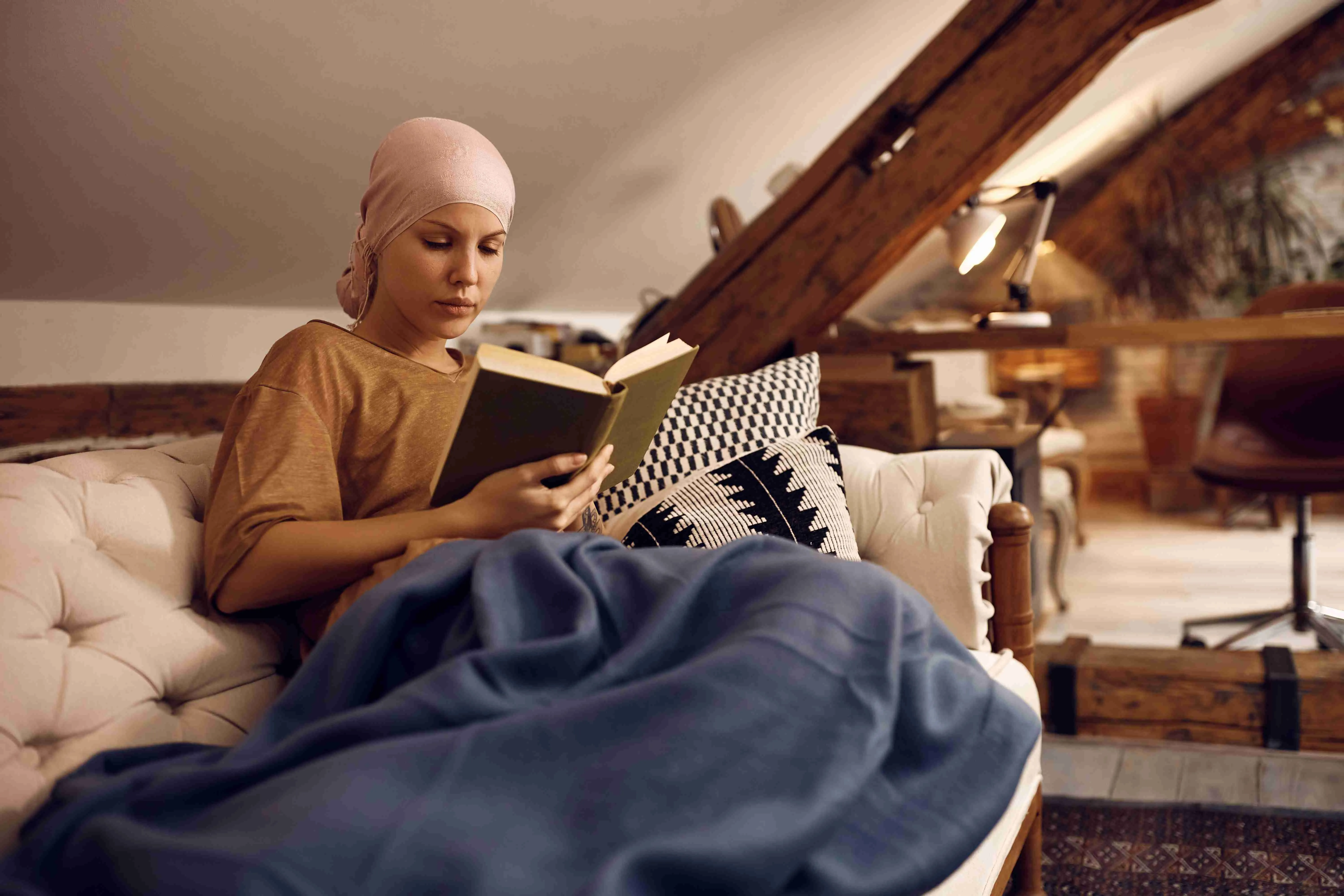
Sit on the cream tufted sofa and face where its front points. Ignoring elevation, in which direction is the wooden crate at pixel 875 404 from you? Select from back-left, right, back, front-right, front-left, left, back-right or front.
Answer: back-left

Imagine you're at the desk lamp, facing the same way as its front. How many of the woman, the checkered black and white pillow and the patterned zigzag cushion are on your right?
0

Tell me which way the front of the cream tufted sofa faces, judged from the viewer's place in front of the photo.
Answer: facing the viewer

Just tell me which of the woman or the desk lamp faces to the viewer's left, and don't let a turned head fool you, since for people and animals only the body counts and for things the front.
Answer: the desk lamp

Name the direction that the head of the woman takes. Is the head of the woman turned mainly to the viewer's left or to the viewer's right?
to the viewer's right

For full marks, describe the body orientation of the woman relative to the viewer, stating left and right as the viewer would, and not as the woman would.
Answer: facing the viewer and to the right of the viewer

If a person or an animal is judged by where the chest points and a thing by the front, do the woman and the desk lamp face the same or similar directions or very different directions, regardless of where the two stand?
very different directions

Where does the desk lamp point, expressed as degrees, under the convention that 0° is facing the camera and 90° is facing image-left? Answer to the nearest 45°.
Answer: approximately 90°

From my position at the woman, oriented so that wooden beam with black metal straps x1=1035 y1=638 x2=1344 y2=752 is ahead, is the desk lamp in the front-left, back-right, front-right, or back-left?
front-left

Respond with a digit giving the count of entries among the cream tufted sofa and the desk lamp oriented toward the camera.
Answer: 1

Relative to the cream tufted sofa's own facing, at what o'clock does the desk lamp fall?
The desk lamp is roughly at 8 o'clock from the cream tufted sofa.
